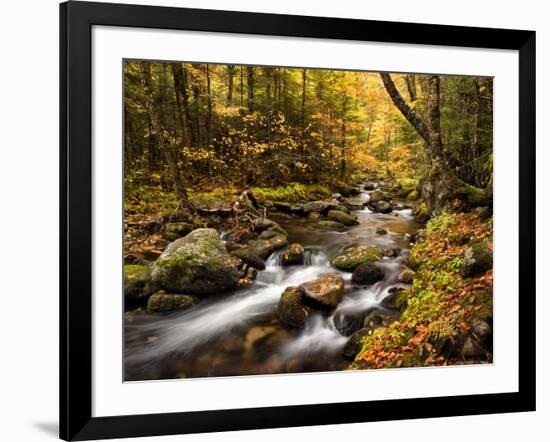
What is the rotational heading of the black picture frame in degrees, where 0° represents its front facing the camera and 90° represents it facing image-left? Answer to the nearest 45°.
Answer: approximately 315°
